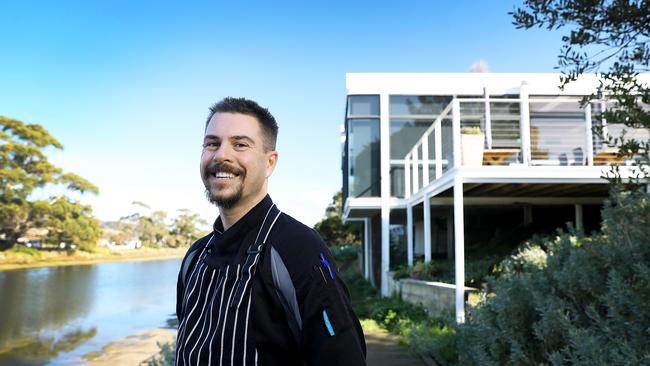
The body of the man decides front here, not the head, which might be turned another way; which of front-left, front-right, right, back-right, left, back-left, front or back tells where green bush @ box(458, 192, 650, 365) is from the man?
back

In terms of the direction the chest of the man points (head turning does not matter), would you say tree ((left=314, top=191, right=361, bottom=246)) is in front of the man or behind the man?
behind

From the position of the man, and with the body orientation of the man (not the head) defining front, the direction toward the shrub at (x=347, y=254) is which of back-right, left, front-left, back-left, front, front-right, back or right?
back-right

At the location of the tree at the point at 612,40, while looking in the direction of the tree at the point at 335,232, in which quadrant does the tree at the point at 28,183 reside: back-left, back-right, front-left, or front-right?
front-left

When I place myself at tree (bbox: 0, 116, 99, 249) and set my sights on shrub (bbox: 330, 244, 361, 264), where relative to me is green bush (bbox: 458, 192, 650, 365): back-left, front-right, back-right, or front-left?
front-right

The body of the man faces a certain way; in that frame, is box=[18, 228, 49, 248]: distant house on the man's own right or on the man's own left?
on the man's own right

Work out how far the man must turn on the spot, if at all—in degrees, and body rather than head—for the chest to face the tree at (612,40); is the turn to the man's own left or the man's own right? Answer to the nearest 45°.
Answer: approximately 180°

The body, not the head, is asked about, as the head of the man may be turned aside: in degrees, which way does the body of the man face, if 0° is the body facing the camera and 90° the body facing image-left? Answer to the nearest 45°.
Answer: approximately 45°

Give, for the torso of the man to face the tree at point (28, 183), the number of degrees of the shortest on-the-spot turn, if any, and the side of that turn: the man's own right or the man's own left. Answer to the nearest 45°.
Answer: approximately 90° to the man's own right

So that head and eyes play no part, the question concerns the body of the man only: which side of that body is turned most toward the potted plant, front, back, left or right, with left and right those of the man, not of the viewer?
back
